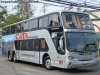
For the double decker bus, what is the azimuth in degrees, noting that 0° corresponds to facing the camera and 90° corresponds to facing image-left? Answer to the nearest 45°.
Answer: approximately 315°

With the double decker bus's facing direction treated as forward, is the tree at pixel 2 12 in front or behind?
behind

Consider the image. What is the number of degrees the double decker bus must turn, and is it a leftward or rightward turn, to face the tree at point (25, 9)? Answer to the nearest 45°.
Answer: approximately 135° to its left

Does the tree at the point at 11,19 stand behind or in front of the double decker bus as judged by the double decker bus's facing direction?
behind
